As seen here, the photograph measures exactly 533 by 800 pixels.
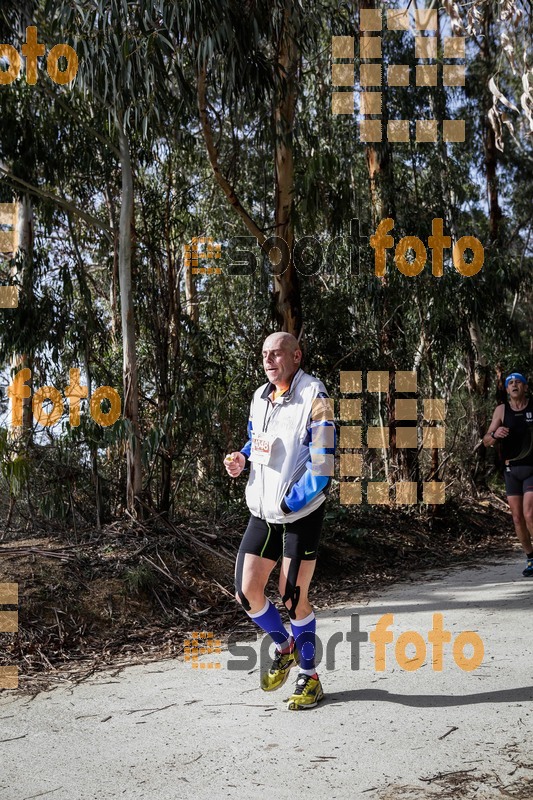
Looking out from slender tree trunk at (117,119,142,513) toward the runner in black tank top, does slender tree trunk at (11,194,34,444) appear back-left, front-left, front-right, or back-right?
back-left

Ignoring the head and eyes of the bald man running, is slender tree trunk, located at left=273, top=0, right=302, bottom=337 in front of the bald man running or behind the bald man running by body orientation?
behind

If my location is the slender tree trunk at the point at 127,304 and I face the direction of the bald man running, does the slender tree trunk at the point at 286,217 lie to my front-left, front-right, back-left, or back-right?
back-left

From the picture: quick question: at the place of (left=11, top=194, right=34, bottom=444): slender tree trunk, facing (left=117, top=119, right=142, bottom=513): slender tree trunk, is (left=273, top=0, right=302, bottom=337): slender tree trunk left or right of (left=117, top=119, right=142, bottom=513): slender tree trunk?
left

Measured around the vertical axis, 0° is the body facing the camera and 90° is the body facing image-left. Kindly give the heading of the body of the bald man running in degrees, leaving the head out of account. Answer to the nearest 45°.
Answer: approximately 45°

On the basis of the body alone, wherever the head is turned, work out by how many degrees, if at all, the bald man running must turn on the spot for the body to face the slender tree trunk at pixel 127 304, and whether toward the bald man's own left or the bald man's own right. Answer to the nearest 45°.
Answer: approximately 135° to the bald man's own right

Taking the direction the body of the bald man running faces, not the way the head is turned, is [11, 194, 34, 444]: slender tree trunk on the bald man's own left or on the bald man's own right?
on the bald man's own right
